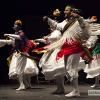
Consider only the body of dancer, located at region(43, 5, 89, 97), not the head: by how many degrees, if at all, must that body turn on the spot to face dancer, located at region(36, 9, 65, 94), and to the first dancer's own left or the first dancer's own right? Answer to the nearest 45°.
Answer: approximately 45° to the first dancer's own right

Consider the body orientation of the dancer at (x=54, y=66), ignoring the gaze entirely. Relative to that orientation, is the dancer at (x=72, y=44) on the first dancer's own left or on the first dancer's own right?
on the first dancer's own left

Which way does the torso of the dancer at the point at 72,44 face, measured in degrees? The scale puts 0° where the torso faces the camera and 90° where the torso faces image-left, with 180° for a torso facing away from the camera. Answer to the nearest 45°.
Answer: approximately 90°
